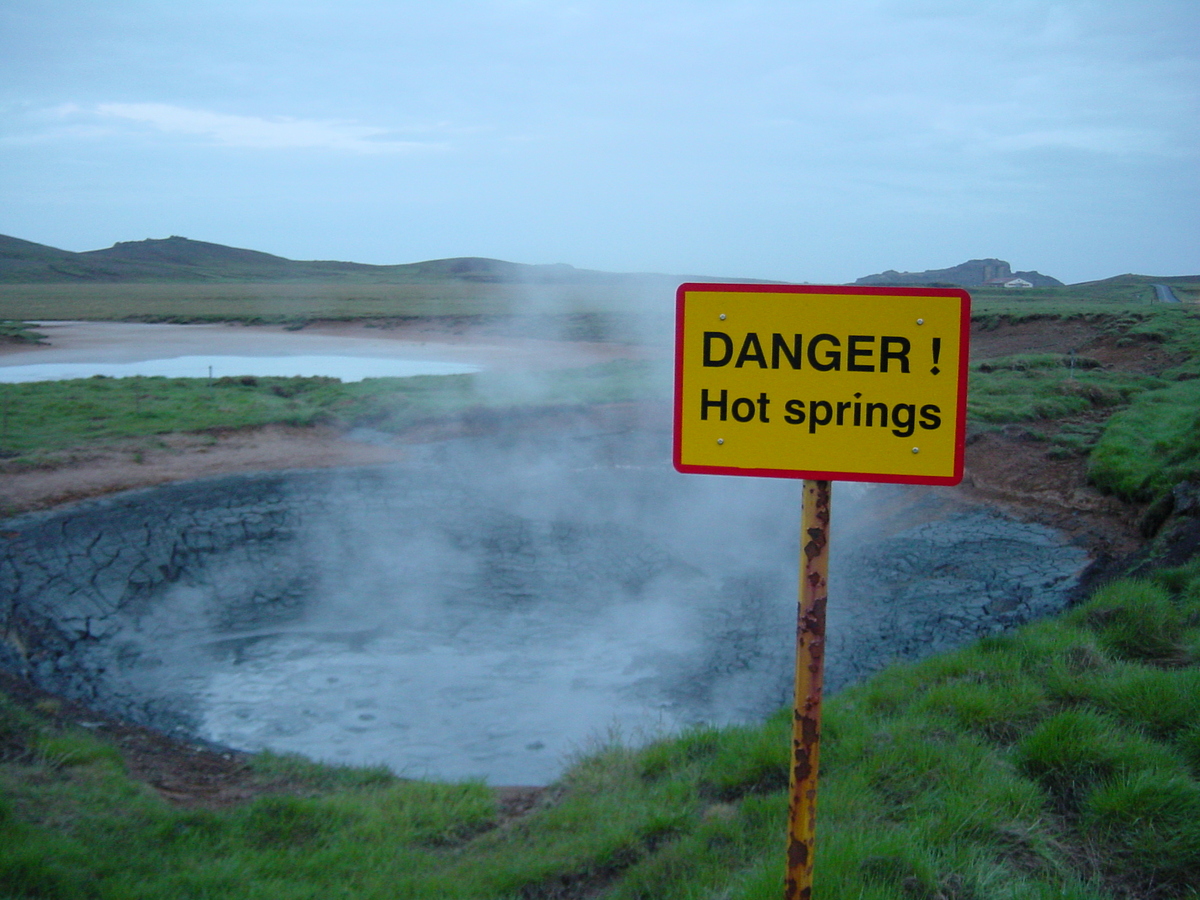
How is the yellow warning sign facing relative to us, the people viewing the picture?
facing the viewer
